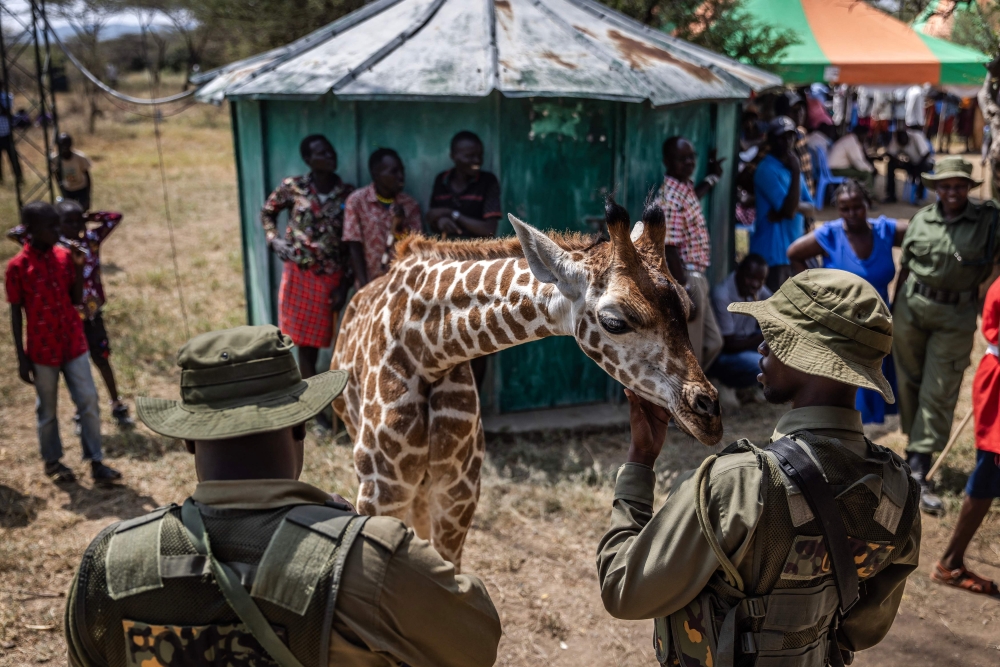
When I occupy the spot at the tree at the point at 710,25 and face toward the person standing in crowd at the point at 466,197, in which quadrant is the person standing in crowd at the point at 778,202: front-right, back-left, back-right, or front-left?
front-left

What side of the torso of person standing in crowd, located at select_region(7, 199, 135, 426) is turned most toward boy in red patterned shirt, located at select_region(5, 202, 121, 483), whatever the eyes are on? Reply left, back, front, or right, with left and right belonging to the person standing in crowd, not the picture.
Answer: front

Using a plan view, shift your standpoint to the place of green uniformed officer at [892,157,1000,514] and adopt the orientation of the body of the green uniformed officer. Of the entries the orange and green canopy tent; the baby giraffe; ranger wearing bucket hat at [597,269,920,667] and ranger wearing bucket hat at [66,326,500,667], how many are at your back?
1

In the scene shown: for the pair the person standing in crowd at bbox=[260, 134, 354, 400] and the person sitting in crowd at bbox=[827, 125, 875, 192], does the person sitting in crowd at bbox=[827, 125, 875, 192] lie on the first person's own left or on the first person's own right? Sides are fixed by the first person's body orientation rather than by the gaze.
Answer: on the first person's own left

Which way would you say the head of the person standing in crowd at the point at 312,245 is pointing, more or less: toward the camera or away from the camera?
toward the camera

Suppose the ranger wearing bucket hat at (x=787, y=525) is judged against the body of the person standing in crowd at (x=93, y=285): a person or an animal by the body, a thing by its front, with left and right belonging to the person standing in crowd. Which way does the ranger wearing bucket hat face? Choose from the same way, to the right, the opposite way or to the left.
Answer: the opposite way

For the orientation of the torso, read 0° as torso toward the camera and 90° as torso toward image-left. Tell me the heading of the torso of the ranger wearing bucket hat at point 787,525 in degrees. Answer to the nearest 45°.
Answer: approximately 135°

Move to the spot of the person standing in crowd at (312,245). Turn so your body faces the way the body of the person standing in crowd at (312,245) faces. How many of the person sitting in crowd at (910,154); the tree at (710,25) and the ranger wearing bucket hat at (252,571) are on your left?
2

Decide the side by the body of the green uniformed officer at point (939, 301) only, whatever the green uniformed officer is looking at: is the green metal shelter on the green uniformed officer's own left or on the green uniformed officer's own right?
on the green uniformed officer's own right

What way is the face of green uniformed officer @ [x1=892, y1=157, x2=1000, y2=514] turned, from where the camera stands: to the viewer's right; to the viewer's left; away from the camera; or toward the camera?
toward the camera

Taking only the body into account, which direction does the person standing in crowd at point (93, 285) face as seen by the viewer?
toward the camera

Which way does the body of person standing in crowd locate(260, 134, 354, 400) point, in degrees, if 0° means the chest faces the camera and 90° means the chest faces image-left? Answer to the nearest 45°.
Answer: approximately 315°

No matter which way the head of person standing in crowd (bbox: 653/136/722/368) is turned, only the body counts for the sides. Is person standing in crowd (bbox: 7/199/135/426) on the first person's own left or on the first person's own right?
on the first person's own right

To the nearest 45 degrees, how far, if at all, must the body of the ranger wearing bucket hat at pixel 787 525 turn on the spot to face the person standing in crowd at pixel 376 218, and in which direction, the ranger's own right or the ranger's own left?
0° — they already face them

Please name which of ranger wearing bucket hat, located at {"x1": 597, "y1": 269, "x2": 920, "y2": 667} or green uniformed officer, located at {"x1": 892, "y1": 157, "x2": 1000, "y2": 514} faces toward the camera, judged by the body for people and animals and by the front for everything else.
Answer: the green uniformed officer

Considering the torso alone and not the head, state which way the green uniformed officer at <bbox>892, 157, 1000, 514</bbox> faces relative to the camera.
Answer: toward the camera

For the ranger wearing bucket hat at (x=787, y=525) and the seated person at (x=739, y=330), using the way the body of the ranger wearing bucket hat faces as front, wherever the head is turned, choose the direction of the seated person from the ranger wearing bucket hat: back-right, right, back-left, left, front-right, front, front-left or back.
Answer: front-right

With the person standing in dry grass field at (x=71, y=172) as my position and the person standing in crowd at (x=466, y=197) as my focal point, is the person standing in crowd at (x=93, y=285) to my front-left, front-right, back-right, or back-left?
front-right

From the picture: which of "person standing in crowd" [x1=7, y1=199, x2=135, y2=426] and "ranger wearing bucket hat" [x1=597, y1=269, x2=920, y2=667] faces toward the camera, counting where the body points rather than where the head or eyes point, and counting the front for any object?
the person standing in crowd

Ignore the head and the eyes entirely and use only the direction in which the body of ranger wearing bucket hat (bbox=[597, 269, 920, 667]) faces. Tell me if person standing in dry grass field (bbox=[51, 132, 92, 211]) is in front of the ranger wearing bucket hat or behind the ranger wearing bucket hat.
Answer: in front
